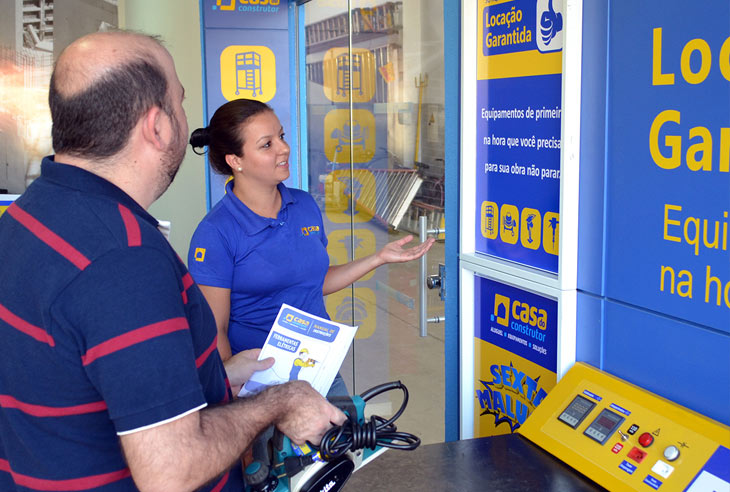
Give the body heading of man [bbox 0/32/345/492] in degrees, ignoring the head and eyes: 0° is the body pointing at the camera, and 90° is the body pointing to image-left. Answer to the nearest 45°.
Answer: approximately 225°

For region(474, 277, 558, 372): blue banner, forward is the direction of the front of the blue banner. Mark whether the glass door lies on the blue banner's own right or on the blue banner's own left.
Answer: on the blue banner's own right

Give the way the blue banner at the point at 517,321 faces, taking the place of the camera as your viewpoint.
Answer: facing the viewer and to the left of the viewer

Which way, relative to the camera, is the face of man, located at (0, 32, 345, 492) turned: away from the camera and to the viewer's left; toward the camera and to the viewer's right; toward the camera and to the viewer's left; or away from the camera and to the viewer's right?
away from the camera and to the viewer's right

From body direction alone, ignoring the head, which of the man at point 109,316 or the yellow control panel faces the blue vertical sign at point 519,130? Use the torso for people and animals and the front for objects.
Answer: the man

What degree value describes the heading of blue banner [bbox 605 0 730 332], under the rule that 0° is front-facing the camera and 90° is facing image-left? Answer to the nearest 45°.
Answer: approximately 45°

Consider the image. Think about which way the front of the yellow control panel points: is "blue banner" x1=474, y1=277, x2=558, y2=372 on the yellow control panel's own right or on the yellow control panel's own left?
on the yellow control panel's own right

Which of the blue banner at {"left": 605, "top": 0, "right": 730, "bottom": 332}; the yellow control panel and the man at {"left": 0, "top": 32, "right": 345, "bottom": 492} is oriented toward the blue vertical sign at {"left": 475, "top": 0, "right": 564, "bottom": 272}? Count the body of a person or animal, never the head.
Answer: the man

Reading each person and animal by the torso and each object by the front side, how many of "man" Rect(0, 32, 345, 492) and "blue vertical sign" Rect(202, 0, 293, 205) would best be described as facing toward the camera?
1

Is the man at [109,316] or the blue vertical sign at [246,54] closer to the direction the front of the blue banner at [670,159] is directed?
the man
